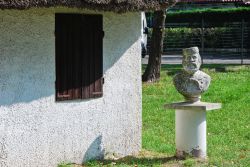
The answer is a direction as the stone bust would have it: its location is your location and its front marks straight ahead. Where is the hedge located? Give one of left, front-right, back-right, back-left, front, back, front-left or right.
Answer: back

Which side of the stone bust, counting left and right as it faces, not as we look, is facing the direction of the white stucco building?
right

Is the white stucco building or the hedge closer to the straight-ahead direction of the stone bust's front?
the white stucco building

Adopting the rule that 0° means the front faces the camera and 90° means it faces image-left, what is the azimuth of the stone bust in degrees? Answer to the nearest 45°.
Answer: approximately 0°
